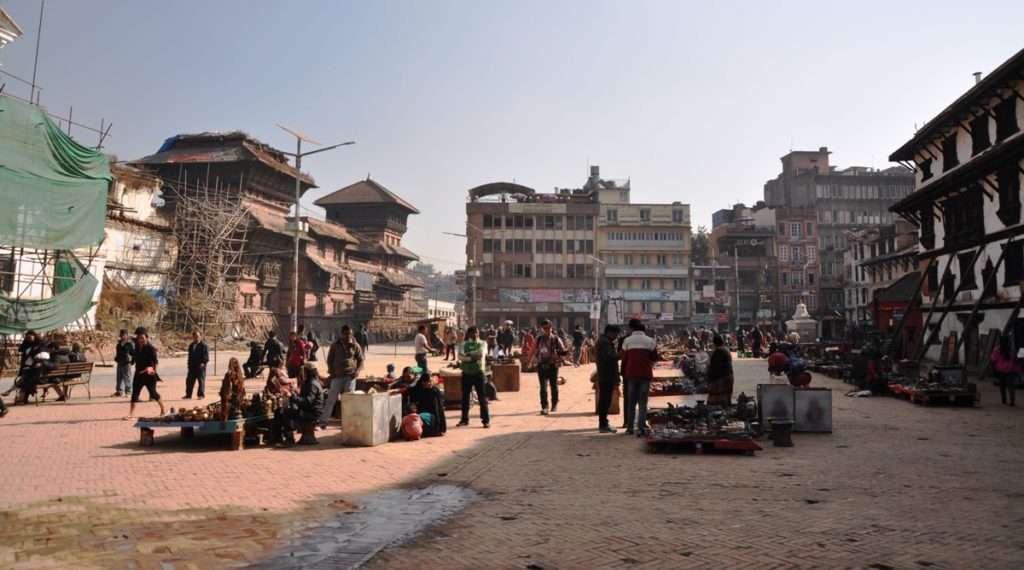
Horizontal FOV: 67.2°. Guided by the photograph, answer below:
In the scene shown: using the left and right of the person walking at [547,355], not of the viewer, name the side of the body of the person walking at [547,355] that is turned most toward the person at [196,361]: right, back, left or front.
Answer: right

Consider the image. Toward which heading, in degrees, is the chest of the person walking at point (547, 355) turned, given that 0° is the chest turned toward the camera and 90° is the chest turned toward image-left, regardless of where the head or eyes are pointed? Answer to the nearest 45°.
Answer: approximately 0°

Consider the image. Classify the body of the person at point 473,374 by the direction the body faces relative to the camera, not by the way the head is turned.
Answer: toward the camera

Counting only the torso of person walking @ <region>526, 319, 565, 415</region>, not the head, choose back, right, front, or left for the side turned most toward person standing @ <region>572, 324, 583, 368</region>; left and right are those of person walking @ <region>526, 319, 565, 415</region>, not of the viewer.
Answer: back

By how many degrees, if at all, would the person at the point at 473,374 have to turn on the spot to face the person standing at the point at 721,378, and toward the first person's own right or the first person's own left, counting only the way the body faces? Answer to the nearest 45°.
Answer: approximately 90° to the first person's own left

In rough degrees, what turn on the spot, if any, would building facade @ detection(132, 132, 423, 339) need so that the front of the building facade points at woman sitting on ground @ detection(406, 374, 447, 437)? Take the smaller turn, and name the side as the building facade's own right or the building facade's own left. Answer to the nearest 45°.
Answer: approximately 45° to the building facade's own right

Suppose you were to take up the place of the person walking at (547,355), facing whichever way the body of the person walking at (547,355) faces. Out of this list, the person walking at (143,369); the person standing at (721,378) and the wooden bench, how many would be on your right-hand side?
2

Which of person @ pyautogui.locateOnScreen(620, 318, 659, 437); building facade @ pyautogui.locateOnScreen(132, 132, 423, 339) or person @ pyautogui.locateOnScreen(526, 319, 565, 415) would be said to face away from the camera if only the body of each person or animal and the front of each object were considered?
person @ pyautogui.locateOnScreen(620, 318, 659, 437)

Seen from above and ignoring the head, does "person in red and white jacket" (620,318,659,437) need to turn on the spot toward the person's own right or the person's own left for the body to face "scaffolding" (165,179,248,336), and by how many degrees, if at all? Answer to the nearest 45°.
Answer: approximately 45° to the person's own left

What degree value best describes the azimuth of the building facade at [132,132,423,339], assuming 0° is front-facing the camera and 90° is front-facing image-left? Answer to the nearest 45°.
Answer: approximately 315°

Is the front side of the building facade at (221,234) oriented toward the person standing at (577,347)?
yes

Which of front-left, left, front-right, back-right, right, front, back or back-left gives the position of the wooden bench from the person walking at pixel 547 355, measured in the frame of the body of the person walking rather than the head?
right

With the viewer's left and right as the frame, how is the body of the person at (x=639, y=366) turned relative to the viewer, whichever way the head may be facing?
facing away from the viewer
